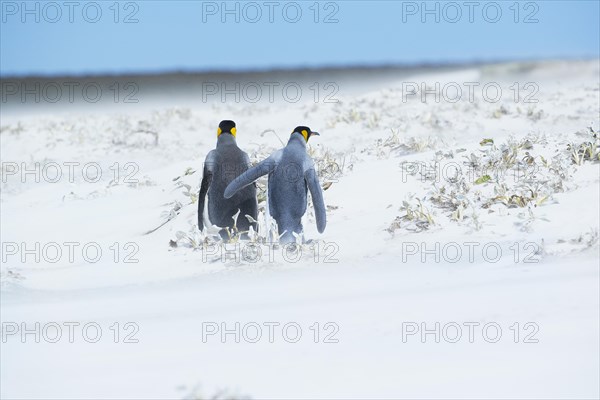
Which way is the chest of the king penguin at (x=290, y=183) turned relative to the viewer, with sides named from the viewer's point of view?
facing away from the viewer

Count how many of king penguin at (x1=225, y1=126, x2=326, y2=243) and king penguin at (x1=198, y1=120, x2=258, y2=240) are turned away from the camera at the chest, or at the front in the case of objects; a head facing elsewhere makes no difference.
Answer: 2

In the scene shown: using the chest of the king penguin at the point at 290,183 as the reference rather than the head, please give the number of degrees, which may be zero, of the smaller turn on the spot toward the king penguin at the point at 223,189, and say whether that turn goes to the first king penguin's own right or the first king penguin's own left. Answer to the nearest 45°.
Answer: approximately 45° to the first king penguin's own left

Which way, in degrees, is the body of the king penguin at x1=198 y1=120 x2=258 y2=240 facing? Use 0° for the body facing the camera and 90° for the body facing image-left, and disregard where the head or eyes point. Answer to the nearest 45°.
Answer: approximately 180°

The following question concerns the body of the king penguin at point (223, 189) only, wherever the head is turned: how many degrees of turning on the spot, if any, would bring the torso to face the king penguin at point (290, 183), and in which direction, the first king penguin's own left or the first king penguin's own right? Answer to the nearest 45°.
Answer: approximately 135° to the first king penguin's own right
